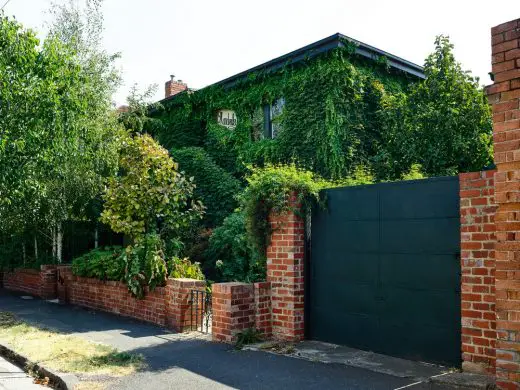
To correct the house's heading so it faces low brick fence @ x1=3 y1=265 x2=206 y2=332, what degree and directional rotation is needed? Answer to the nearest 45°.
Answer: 0° — it already faces it

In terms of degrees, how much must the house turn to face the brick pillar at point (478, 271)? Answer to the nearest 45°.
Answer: approximately 45° to its left

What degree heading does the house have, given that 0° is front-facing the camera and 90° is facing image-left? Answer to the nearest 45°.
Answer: approximately 45°

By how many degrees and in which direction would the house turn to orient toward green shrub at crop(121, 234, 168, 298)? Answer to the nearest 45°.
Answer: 0° — it already faces it

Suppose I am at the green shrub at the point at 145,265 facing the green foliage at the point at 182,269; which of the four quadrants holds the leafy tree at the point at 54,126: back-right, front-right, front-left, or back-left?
back-left

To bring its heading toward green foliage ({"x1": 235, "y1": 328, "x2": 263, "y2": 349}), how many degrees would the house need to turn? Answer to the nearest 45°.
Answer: approximately 45° to its left

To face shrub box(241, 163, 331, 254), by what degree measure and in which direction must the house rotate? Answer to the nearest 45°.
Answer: approximately 45° to its left
